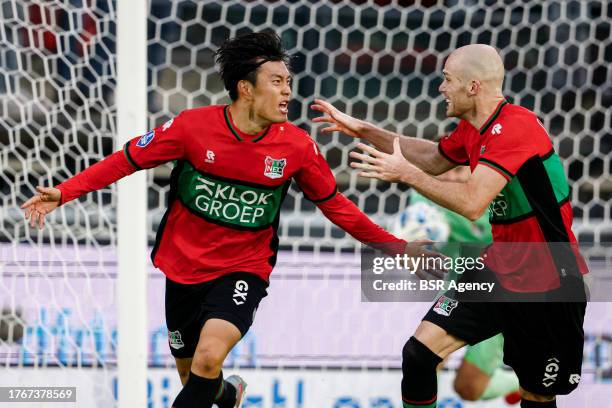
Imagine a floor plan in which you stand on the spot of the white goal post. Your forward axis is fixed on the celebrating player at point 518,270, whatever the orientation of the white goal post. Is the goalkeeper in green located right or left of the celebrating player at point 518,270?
left

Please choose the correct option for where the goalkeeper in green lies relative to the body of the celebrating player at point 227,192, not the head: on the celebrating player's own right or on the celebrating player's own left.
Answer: on the celebrating player's own left

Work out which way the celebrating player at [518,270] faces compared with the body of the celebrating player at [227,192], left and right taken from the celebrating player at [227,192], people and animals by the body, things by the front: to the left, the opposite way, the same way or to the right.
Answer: to the right

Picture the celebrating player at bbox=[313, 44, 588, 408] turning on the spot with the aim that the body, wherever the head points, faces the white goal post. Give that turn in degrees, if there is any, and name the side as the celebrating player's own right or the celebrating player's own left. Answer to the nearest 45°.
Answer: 0° — they already face it

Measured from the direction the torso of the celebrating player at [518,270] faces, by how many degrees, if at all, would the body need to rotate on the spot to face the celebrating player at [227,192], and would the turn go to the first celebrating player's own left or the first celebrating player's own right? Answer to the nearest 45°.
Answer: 0° — they already face them

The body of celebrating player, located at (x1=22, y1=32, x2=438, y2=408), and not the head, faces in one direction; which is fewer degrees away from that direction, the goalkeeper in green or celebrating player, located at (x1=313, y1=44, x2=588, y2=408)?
the celebrating player

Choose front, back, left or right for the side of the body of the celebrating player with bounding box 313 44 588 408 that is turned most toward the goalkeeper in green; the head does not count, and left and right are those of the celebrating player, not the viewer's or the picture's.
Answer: right

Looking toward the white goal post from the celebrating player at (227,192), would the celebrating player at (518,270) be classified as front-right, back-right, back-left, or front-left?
back-right

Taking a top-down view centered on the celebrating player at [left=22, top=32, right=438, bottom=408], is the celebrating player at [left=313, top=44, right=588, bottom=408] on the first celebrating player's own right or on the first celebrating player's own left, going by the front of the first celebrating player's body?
on the first celebrating player's own left

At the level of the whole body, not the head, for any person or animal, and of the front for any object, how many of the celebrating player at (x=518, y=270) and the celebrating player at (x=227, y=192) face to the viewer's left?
1

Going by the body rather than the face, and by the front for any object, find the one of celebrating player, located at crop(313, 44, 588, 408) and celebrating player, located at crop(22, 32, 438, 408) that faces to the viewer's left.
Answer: celebrating player, located at crop(313, 44, 588, 408)

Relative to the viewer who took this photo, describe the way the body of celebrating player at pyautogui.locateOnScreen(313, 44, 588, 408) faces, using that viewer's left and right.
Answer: facing to the left of the viewer

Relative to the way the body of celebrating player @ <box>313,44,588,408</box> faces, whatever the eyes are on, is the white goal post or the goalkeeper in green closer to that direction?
the white goal post

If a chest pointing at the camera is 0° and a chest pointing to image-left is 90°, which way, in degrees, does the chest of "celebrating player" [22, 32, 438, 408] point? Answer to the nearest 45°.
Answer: approximately 0°

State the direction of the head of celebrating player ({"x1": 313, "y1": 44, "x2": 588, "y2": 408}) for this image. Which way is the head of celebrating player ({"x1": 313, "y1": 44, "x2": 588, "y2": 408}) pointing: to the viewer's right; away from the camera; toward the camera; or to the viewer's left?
to the viewer's left
